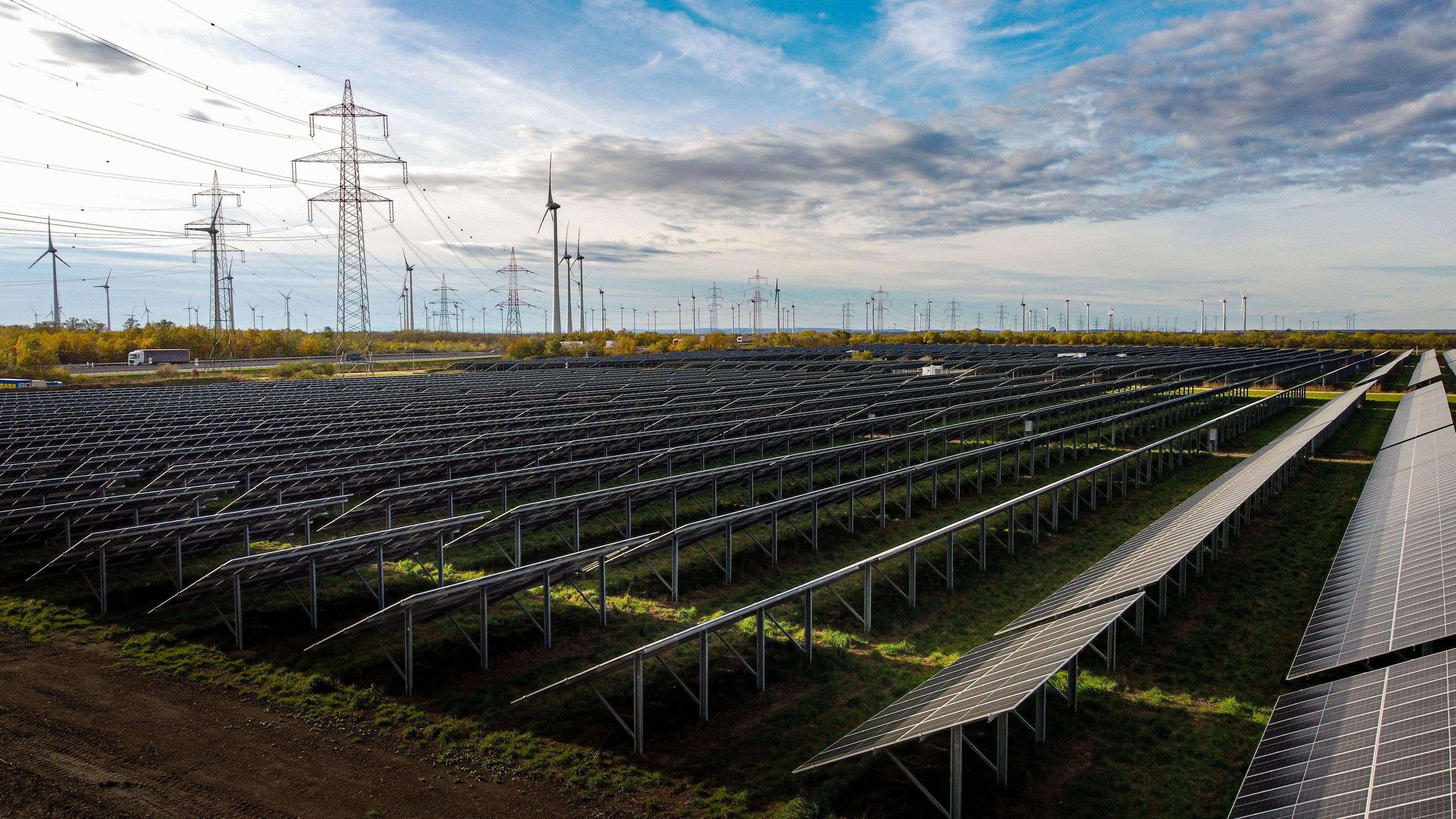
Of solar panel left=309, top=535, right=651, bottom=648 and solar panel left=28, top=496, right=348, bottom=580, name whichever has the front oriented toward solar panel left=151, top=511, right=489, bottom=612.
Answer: solar panel left=309, top=535, right=651, bottom=648

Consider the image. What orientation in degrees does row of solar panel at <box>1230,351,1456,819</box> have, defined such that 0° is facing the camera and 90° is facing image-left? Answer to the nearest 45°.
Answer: approximately 90°

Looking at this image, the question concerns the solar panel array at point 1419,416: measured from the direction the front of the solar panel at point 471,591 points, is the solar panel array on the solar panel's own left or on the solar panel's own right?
on the solar panel's own right

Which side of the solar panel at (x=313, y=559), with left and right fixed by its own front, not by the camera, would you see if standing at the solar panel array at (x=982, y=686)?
back

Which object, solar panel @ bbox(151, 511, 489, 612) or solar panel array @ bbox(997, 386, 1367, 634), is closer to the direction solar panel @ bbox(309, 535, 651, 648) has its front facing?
the solar panel

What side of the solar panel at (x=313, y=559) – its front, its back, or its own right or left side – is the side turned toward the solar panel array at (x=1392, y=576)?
back
